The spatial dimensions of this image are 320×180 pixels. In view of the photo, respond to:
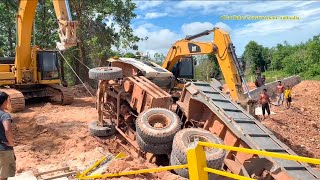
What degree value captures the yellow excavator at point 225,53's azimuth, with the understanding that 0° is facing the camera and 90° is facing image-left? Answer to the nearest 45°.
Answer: approximately 270°

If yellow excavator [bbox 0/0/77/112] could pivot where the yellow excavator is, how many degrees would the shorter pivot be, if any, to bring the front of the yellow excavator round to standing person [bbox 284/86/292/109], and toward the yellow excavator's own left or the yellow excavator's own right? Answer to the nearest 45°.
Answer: approximately 45° to the yellow excavator's own left

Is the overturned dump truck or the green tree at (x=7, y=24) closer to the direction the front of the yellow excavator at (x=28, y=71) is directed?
the overturned dump truck

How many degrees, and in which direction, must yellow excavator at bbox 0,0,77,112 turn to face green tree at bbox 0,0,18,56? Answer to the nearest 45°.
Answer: approximately 135° to its left

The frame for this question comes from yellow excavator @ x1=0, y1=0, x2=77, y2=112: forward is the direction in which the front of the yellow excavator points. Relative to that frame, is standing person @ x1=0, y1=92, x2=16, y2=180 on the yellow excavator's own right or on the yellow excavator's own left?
on the yellow excavator's own right

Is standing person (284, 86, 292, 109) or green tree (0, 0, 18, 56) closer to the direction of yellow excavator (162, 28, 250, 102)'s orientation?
the standing person

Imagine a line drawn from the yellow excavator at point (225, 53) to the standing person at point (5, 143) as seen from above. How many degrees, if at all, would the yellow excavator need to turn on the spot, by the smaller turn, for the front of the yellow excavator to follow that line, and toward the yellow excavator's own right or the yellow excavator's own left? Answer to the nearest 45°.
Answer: approximately 135° to the yellow excavator's own right
